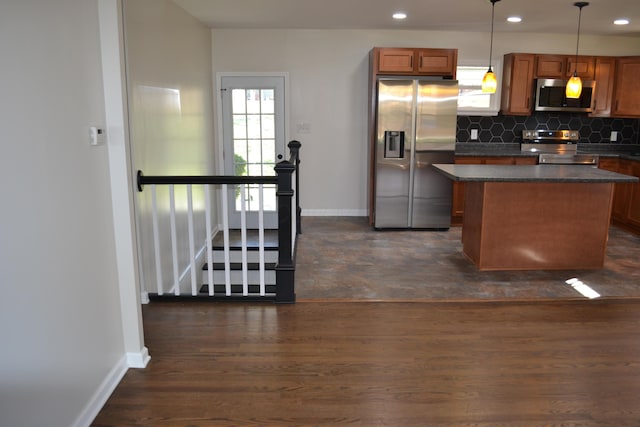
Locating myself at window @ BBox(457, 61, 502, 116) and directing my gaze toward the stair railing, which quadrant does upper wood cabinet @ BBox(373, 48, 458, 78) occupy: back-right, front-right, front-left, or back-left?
front-right

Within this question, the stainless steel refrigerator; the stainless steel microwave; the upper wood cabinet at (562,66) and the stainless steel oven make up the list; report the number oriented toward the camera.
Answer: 4

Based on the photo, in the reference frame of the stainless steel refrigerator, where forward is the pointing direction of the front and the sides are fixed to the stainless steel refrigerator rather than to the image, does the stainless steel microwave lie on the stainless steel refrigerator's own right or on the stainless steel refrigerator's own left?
on the stainless steel refrigerator's own left

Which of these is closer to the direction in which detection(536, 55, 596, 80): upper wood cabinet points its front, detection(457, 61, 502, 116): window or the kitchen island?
the kitchen island

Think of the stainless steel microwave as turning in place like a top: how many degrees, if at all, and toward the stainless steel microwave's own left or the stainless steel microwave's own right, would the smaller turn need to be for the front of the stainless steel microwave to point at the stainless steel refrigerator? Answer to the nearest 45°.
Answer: approximately 45° to the stainless steel microwave's own right

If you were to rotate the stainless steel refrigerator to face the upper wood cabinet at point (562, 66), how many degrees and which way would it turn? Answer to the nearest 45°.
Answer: approximately 135° to its left

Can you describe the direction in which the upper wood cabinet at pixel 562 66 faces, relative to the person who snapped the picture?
facing the viewer

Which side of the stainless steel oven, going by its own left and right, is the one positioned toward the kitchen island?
front

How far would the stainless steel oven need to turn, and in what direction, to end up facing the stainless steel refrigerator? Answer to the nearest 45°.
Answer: approximately 45° to its right

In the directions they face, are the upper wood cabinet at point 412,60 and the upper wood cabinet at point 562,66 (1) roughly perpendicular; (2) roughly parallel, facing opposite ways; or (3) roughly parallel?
roughly parallel

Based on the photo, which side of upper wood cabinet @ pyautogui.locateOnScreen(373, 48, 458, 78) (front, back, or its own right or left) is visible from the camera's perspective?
front

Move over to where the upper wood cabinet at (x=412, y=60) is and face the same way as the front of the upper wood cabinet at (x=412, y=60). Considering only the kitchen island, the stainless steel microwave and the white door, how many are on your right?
1
